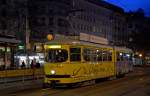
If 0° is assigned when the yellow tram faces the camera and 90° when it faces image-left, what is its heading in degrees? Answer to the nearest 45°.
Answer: approximately 45°
